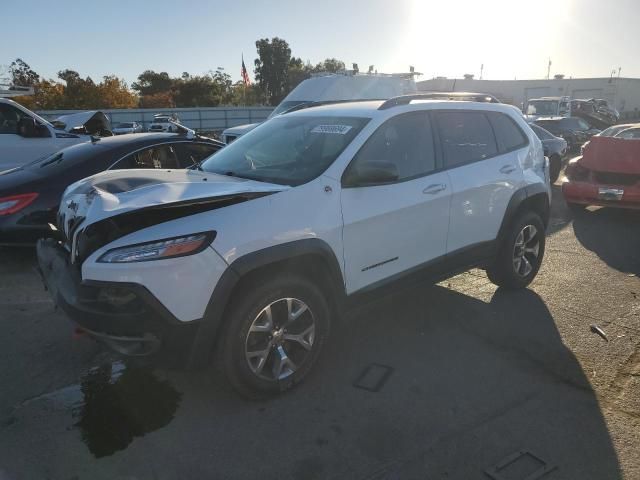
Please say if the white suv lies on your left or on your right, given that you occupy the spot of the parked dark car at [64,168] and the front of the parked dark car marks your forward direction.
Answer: on your right

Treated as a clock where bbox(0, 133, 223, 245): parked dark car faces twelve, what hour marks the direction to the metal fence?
The metal fence is roughly at 11 o'clock from the parked dark car.

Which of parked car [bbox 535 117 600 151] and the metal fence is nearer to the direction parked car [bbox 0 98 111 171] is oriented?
the parked car

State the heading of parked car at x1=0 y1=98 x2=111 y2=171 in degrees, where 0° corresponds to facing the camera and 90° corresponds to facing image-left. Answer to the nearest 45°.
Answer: approximately 270°

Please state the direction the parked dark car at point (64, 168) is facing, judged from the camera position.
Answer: facing away from the viewer and to the right of the viewer
